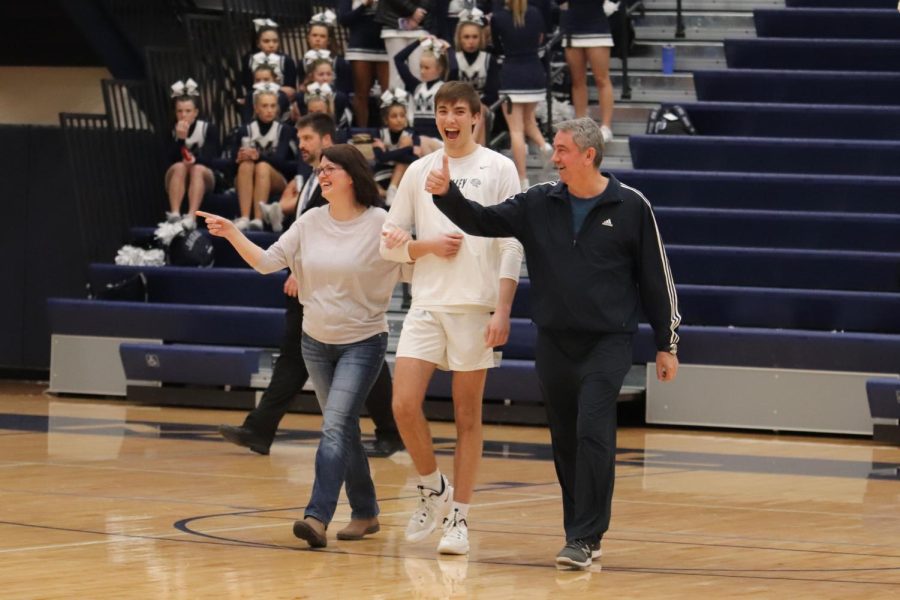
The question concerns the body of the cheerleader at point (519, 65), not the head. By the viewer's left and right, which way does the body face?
facing away from the viewer

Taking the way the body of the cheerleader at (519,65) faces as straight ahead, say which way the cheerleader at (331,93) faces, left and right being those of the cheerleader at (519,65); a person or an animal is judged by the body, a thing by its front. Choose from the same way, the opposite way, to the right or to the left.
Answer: the opposite way

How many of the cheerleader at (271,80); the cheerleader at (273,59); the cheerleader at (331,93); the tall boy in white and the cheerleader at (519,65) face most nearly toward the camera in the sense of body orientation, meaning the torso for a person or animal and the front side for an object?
4

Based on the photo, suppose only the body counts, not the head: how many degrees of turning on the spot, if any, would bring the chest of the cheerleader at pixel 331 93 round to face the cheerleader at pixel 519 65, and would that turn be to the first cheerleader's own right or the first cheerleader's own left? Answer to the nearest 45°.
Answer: approximately 45° to the first cheerleader's own left

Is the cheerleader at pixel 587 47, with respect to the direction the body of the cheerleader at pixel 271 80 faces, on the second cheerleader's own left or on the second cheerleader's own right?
on the second cheerleader's own left

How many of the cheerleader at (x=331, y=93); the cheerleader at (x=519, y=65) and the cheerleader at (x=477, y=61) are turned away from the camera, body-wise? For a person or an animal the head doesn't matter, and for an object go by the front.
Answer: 1

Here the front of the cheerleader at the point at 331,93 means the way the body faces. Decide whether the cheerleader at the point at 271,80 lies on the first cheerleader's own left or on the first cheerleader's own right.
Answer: on the first cheerleader's own right

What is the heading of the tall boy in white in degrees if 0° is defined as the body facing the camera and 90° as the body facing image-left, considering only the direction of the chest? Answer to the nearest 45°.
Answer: approximately 0°

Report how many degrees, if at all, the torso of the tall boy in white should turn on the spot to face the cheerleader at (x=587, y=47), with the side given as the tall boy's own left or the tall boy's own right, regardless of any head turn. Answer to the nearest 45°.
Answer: approximately 180°

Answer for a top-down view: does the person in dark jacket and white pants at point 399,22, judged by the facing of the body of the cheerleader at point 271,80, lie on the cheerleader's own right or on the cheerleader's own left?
on the cheerleader's own left

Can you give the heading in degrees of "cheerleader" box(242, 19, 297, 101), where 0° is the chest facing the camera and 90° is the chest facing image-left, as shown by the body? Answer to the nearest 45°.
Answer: approximately 0°
